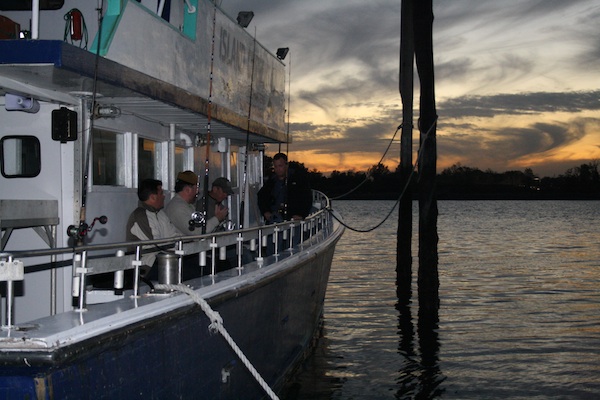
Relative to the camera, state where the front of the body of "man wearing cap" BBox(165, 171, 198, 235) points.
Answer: to the viewer's right

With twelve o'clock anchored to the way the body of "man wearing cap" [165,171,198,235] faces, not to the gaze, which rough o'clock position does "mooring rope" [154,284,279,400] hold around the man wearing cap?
The mooring rope is roughly at 3 o'clock from the man wearing cap.

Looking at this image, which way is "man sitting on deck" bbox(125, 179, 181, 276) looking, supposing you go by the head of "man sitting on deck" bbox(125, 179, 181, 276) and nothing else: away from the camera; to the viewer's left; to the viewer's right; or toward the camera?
to the viewer's right

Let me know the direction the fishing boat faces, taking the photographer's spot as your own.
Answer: facing away from the viewer and to the right of the viewer

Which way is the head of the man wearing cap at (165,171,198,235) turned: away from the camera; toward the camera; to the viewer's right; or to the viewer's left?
to the viewer's right

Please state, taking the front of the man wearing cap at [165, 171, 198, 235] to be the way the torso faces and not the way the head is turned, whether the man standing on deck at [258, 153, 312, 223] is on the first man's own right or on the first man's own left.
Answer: on the first man's own left
